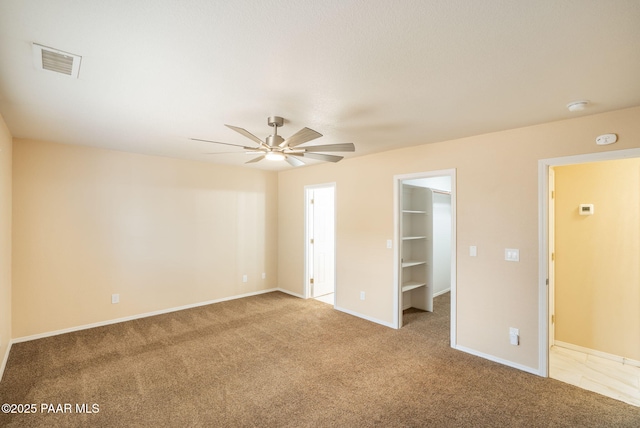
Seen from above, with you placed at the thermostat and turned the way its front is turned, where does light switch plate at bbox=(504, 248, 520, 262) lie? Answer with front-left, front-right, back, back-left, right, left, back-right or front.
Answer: front-right

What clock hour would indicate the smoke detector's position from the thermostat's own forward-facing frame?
The smoke detector is roughly at 12 o'clock from the thermostat.

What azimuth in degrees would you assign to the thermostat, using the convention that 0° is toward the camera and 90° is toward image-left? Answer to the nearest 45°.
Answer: approximately 0°

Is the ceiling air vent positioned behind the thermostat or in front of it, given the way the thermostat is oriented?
in front

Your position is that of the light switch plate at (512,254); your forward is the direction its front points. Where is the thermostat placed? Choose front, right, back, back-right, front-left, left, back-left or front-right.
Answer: back-left

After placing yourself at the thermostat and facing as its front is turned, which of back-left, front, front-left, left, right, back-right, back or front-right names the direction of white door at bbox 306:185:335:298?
right

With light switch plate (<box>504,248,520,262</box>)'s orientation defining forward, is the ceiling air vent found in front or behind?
in front
